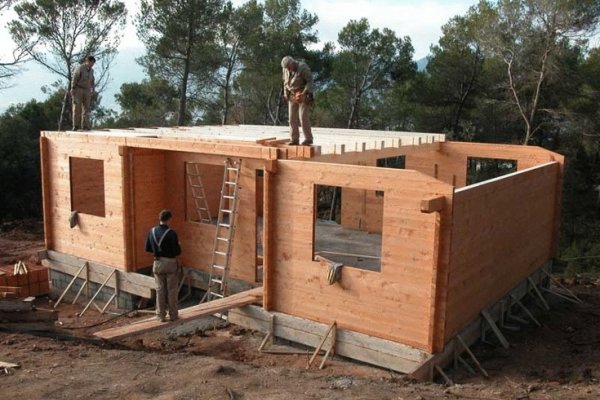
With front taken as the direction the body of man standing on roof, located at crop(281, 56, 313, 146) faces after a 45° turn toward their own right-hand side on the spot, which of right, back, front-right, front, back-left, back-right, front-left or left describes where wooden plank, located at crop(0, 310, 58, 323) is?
front

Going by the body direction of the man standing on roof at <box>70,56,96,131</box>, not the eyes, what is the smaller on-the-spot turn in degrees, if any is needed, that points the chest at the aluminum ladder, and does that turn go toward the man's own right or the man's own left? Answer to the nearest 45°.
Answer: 0° — they already face it

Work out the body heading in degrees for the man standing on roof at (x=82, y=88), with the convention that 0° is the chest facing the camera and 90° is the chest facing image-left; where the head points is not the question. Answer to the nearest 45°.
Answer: approximately 315°

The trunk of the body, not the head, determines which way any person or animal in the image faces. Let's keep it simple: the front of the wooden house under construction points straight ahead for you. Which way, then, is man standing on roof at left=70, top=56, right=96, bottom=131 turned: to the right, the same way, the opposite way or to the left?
to the left

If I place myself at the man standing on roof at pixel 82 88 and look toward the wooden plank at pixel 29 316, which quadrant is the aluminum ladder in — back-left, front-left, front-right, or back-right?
front-left

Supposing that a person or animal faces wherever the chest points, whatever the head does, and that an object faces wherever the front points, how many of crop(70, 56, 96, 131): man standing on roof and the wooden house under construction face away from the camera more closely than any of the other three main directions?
0

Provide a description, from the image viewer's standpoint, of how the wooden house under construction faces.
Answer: facing the viewer and to the left of the viewer
